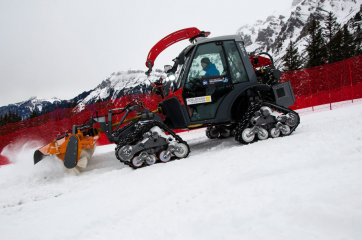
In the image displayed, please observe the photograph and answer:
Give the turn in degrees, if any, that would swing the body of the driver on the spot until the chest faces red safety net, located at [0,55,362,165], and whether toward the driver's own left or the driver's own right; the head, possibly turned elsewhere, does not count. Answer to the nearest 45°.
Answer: approximately 135° to the driver's own right

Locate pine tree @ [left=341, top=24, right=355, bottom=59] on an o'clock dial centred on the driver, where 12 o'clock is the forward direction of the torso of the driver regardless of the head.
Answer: The pine tree is roughly at 4 o'clock from the driver.

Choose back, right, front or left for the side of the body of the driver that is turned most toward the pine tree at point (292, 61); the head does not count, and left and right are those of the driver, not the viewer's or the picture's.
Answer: right

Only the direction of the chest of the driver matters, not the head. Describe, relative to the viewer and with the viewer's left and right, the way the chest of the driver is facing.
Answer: facing to the left of the viewer

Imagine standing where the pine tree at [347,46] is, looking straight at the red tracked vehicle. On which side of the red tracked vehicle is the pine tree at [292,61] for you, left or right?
right

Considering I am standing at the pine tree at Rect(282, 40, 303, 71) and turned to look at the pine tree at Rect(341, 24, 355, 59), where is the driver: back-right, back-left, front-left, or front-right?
back-right
